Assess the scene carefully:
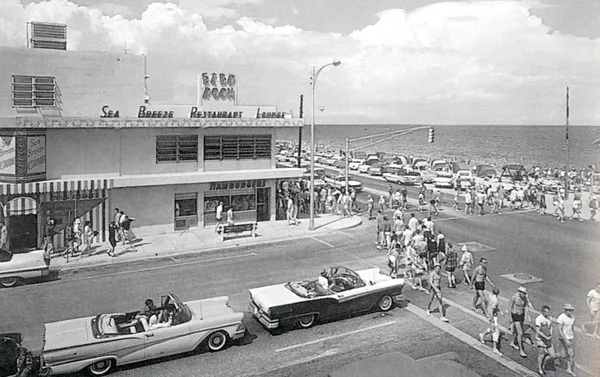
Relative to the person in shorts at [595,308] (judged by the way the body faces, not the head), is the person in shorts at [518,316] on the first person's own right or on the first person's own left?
on the first person's own right

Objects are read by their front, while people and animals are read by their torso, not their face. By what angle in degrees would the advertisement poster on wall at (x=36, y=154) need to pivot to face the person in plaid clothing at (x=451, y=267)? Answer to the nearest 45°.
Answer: approximately 45° to its left

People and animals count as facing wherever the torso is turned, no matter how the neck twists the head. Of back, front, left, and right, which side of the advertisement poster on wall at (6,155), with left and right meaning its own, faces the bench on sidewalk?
left

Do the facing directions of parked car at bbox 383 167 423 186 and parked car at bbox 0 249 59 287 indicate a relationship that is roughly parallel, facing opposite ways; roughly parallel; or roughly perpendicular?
roughly perpendicular

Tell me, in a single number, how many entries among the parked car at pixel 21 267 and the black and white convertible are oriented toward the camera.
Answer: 0

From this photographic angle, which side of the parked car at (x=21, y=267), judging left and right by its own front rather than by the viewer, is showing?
left

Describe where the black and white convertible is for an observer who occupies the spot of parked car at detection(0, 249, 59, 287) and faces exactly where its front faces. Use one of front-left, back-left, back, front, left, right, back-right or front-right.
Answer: back-left

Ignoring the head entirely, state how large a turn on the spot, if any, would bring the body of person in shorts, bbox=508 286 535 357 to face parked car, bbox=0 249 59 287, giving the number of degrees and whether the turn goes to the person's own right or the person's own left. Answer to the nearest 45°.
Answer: approximately 135° to the person's own right
